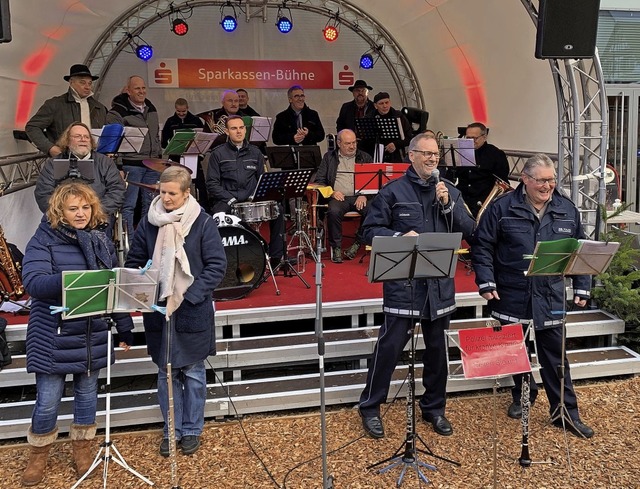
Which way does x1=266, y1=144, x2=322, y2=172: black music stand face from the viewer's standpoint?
away from the camera

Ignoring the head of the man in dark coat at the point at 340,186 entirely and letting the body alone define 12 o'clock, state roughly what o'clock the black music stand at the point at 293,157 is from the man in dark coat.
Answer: The black music stand is roughly at 4 o'clock from the man in dark coat.

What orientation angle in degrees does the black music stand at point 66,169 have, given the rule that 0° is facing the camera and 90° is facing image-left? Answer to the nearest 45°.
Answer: approximately 180°

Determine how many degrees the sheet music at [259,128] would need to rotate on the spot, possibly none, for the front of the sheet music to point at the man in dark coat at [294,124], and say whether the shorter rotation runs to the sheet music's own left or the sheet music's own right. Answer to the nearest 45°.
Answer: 0° — it already faces them

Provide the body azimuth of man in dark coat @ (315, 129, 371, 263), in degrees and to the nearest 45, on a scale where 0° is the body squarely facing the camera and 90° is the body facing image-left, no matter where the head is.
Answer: approximately 0°

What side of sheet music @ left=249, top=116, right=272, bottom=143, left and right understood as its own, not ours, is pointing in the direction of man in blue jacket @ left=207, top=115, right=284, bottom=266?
back

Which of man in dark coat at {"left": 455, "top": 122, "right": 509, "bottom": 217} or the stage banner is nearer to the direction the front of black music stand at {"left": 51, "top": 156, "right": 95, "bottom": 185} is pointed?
the stage banner
